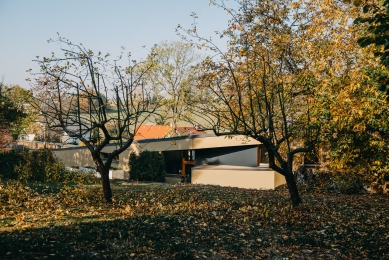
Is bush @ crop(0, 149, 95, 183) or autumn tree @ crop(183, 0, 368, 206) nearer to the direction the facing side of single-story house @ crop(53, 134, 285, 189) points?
the autumn tree

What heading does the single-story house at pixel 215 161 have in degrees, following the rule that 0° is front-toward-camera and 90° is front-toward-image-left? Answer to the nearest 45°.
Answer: approximately 0°

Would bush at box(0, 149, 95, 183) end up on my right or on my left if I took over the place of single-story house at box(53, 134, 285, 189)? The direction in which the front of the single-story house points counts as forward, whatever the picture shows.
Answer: on my right

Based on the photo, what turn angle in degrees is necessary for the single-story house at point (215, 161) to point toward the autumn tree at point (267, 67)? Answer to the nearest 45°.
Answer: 0° — it already faces it
